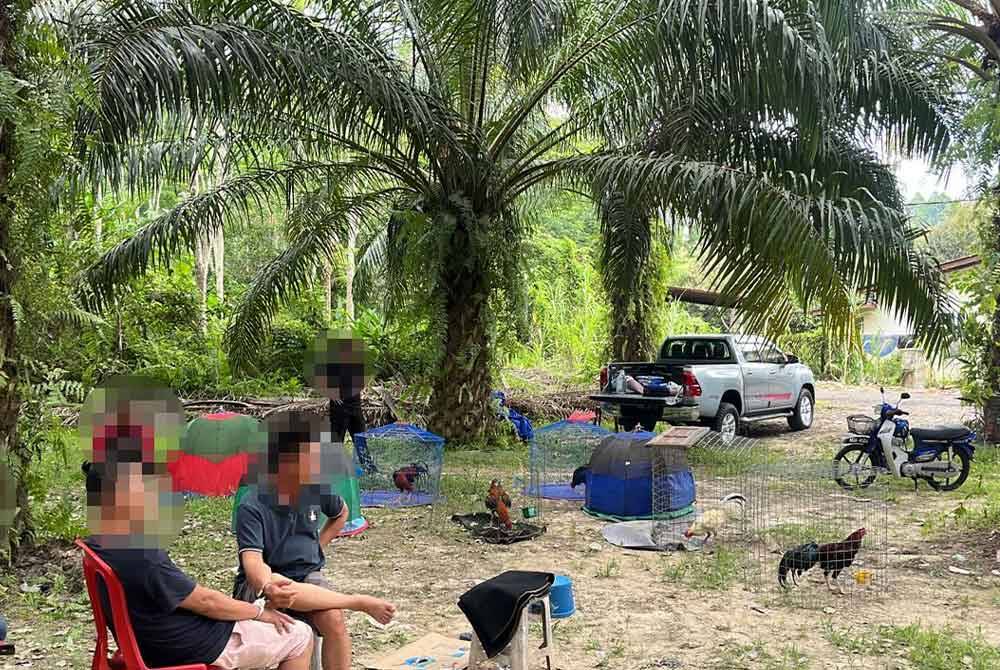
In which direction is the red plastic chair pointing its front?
to the viewer's right

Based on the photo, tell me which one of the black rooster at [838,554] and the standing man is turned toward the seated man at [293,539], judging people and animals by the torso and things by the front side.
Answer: the standing man

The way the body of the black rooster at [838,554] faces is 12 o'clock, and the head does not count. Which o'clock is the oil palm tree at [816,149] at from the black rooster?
The oil palm tree is roughly at 9 o'clock from the black rooster.

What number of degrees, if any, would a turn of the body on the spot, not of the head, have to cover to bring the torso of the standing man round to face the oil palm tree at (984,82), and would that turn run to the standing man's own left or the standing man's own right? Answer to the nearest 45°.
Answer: approximately 135° to the standing man's own left

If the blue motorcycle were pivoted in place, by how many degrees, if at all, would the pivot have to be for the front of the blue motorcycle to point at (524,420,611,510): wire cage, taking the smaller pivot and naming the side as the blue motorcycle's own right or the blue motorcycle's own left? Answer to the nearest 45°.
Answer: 0° — it already faces it

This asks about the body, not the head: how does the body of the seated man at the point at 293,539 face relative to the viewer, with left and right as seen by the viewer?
facing the viewer and to the right of the viewer

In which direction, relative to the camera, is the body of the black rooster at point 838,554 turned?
to the viewer's right

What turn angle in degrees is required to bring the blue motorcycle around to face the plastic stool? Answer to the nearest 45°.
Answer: approximately 90° to its left

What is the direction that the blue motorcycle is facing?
to the viewer's left

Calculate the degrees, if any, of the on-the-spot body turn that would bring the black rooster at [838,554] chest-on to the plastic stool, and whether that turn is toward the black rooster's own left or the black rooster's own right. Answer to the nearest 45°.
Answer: approximately 135° to the black rooster's own right

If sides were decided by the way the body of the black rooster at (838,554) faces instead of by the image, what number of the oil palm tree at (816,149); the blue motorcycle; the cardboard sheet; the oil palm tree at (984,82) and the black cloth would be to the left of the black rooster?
3

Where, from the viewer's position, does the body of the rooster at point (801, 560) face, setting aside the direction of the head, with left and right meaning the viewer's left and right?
facing to the right of the viewer

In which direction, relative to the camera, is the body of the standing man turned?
toward the camera
